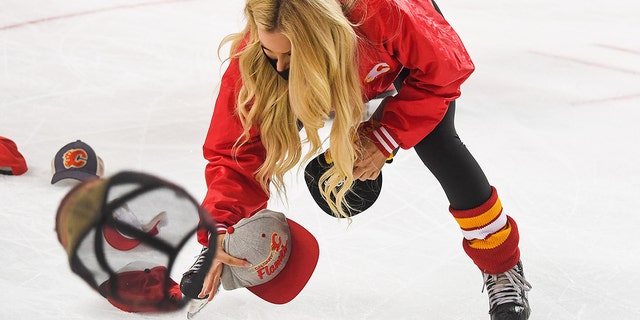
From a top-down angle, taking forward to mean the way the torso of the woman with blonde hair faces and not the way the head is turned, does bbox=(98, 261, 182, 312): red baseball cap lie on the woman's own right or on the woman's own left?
on the woman's own right

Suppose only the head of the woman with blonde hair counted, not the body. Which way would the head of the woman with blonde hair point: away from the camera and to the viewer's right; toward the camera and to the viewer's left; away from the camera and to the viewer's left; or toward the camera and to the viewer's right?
toward the camera and to the viewer's left

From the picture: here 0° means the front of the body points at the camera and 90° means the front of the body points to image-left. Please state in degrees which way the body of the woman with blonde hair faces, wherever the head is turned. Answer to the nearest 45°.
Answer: approximately 0°

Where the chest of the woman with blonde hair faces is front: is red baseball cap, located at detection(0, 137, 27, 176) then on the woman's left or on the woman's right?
on the woman's right
